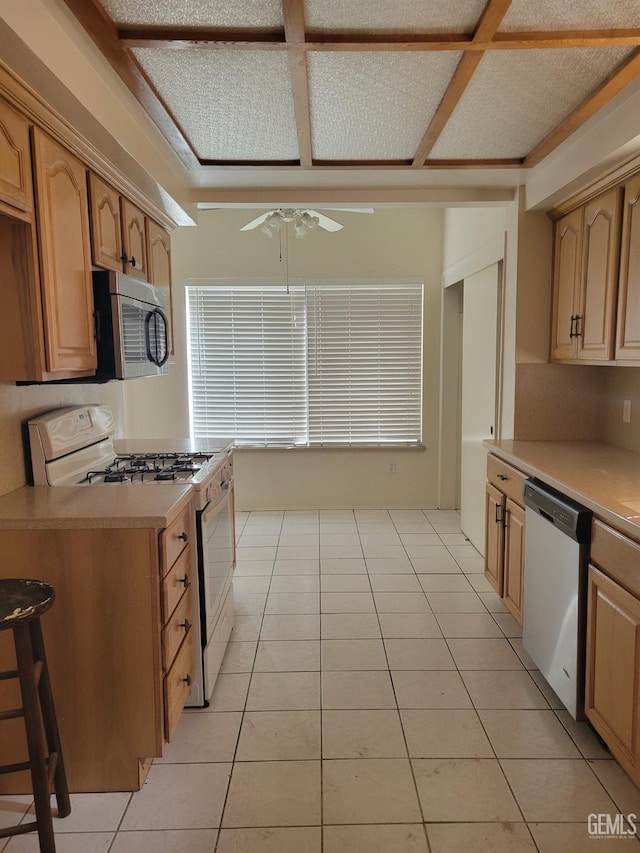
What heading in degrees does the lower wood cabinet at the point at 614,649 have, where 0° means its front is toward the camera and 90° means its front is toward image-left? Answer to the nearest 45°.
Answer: approximately 45°

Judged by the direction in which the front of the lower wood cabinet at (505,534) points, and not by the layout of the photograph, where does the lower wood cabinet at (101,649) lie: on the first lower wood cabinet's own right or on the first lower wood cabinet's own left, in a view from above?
on the first lower wood cabinet's own left

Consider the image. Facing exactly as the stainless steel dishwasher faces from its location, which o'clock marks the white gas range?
The white gas range is roughly at 1 o'clock from the stainless steel dishwasher.

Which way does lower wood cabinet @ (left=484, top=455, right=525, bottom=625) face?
to the viewer's left

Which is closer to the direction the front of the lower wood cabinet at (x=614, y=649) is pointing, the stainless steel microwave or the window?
the stainless steel microwave

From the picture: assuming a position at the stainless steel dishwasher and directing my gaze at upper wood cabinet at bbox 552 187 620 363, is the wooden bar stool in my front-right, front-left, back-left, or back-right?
back-left

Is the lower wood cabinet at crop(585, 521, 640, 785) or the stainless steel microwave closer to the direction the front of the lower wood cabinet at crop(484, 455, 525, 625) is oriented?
the stainless steel microwave

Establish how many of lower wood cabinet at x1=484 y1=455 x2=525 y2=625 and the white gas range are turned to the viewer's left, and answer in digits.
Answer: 1

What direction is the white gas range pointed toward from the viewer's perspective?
to the viewer's right

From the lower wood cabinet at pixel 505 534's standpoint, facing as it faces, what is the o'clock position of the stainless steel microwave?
The stainless steel microwave is roughly at 11 o'clock from the lower wood cabinet.

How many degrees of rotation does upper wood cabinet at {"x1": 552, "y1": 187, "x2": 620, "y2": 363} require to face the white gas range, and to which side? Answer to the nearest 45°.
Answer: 0° — it already faces it

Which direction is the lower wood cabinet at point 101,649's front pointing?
to the viewer's right
